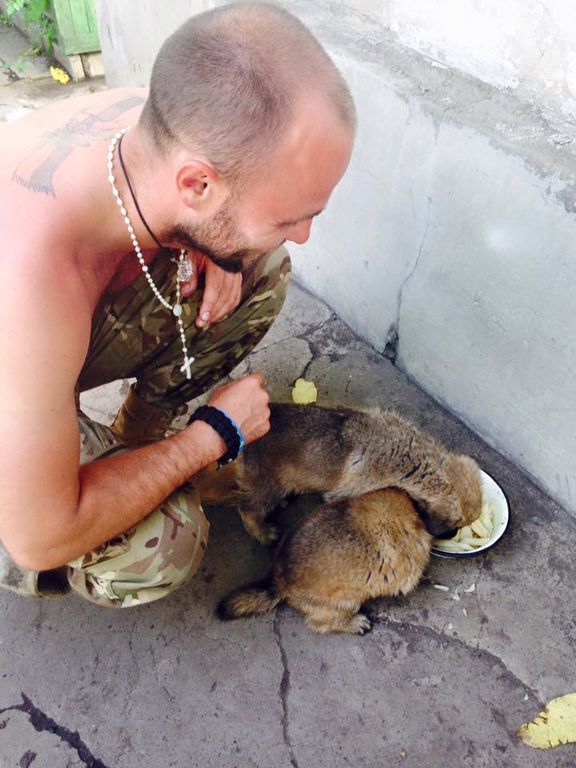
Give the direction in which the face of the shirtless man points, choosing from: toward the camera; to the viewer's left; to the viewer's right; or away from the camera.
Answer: to the viewer's right

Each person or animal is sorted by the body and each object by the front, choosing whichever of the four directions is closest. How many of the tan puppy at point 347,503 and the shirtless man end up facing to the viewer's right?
2

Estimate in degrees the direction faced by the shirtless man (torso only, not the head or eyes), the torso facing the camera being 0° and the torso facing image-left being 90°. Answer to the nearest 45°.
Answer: approximately 270°

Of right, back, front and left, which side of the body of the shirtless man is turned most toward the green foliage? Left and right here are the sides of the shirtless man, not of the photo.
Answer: left

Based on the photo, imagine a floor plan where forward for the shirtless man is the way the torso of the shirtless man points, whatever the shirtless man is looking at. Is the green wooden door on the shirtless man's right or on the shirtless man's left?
on the shirtless man's left

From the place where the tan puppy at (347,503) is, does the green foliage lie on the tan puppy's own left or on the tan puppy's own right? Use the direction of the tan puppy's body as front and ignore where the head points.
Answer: on the tan puppy's own left

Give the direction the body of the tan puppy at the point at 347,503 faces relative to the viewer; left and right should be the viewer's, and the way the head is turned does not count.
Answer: facing to the right of the viewer
